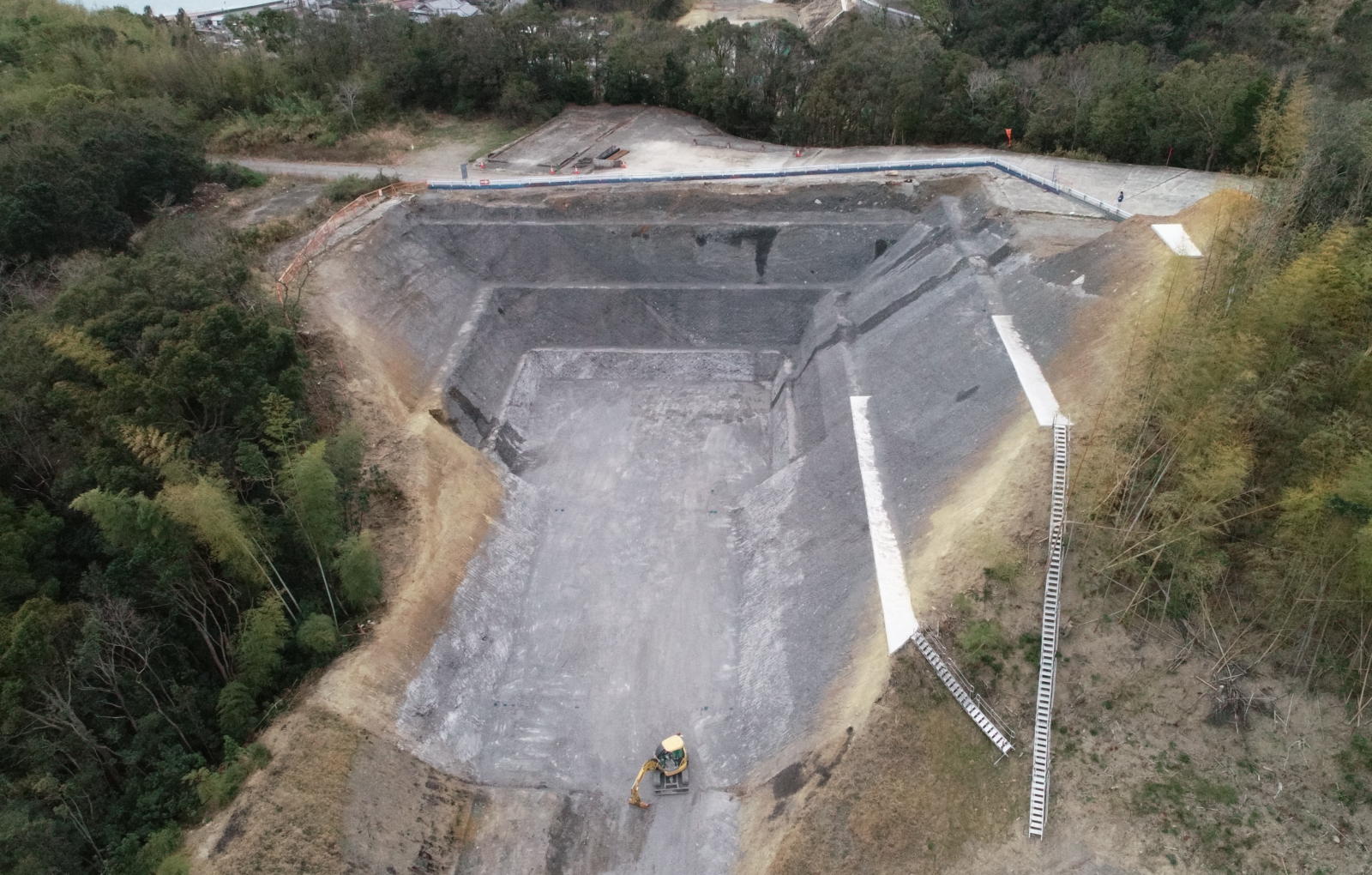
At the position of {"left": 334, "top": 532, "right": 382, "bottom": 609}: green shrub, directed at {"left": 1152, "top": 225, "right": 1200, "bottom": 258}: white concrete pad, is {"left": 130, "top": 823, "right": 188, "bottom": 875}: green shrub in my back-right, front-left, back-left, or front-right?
back-right

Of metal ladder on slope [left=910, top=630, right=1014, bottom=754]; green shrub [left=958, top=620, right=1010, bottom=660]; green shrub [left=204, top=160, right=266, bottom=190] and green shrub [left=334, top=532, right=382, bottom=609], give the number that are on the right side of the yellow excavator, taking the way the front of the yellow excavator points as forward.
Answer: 2

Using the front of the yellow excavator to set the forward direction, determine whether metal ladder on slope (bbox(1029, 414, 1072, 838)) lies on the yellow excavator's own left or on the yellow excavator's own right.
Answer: on the yellow excavator's own left

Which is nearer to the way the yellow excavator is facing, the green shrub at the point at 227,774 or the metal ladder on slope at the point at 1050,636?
the green shrub

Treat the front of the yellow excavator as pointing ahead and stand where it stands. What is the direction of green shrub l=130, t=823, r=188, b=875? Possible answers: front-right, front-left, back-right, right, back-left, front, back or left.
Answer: front-right

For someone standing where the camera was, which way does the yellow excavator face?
facing the viewer and to the left of the viewer

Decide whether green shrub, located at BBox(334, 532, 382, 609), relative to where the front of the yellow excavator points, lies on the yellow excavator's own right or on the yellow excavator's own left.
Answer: on the yellow excavator's own right

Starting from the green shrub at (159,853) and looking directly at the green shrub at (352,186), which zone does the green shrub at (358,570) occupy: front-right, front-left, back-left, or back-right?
front-right

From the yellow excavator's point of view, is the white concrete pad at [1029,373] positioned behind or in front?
behind

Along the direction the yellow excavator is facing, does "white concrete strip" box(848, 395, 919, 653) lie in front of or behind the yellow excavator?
behind

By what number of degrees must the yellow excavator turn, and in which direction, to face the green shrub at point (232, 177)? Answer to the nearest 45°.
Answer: approximately 90° to its right

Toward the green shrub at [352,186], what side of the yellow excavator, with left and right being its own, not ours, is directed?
right

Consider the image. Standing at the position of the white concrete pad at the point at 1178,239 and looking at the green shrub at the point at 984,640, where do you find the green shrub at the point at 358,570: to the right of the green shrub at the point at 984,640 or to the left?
right

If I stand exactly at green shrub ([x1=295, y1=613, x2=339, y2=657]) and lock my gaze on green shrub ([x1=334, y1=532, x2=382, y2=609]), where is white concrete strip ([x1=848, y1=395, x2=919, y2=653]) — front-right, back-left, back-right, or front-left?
front-right

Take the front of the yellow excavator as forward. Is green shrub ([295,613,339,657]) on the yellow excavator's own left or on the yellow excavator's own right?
on the yellow excavator's own right
